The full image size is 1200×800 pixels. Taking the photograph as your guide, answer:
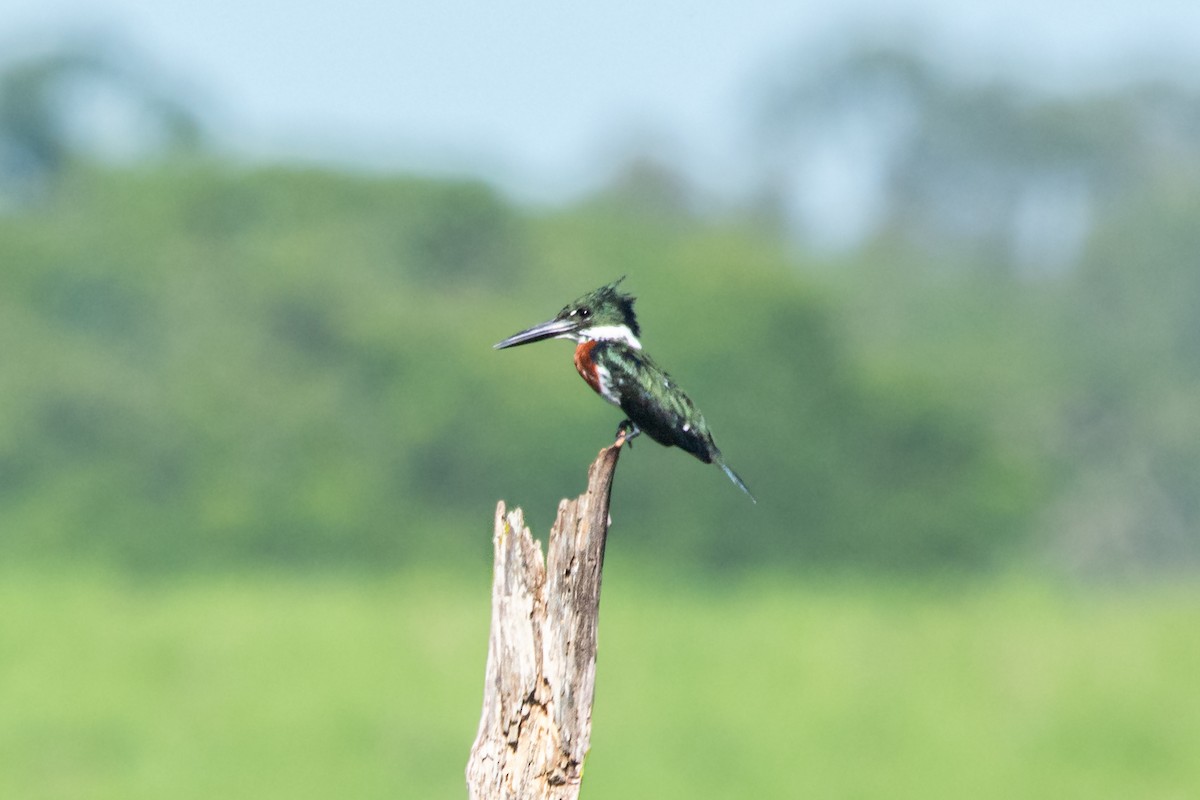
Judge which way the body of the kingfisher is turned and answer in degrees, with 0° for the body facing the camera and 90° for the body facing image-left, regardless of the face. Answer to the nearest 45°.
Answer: approximately 90°
